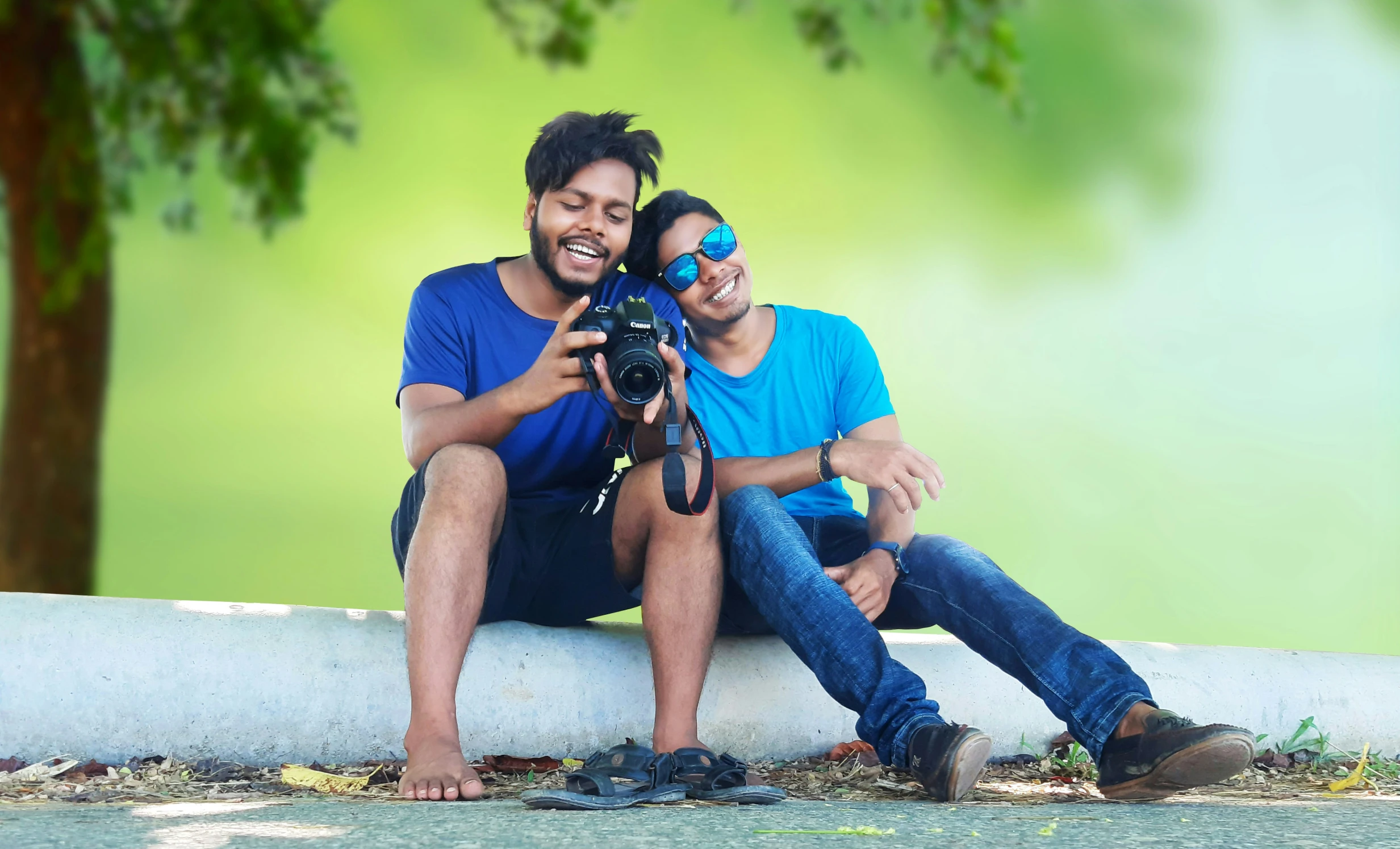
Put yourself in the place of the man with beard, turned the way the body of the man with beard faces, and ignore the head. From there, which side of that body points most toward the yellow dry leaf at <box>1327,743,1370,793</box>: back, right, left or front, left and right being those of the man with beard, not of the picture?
left

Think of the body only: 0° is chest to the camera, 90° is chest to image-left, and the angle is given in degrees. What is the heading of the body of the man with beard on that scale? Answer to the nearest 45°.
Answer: approximately 0°

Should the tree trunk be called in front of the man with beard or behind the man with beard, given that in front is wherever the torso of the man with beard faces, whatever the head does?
behind

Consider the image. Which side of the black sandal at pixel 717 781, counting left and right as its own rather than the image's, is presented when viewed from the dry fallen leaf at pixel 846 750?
left

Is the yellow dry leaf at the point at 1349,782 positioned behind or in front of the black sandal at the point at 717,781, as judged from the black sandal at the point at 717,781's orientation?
in front

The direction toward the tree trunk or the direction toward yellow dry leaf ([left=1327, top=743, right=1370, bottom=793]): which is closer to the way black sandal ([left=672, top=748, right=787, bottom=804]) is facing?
the yellow dry leaf
